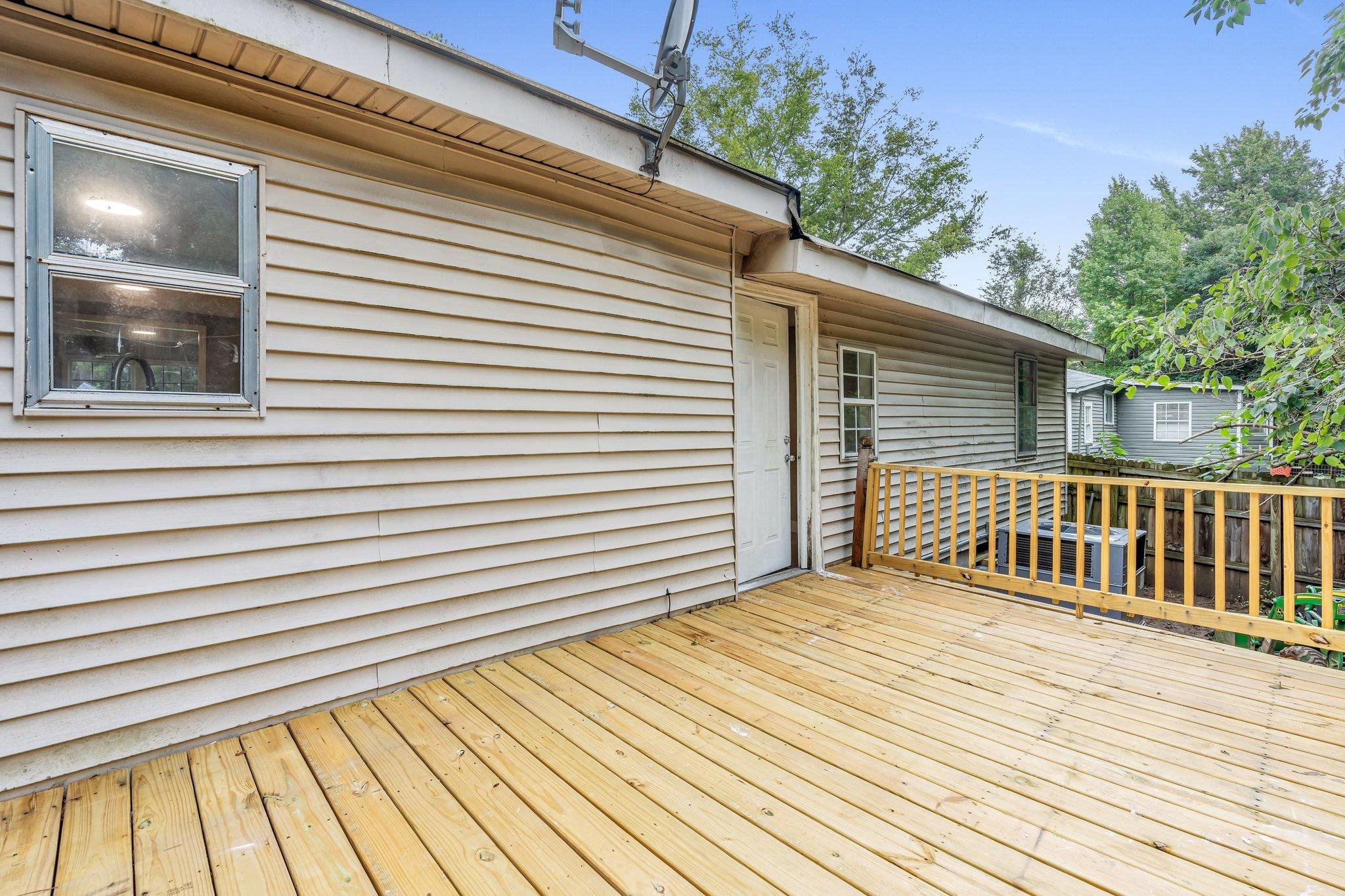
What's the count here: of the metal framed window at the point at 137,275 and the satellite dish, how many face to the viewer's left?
1

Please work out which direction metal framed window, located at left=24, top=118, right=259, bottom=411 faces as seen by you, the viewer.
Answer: facing the viewer and to the right of the viewer

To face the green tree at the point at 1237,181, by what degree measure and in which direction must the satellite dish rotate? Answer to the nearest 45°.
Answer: approximately 135° to its right

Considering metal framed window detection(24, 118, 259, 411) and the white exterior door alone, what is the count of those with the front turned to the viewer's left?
0

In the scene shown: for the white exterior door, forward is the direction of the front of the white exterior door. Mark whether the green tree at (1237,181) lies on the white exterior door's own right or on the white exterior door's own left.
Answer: on the white exterior door's own left

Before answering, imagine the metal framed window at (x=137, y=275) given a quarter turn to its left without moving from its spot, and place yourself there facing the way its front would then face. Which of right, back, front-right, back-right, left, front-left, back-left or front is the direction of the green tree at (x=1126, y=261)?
front-right

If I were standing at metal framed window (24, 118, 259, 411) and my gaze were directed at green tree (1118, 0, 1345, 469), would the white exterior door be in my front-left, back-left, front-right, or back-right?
front-left

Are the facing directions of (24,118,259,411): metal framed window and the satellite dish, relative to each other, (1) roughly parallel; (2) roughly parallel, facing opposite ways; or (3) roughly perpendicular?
roughly parallel, facing opposite ways

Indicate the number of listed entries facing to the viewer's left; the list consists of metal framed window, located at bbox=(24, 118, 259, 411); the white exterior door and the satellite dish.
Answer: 1

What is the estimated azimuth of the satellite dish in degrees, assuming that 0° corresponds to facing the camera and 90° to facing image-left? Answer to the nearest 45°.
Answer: approximately 90°

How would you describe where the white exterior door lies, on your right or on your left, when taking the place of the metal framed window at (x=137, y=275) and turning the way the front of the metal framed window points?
on your left

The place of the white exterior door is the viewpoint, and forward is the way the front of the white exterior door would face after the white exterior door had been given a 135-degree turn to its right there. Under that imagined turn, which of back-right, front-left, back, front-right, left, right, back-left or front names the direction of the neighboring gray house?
back-right

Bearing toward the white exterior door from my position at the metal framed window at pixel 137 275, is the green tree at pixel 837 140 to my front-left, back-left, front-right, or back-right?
front-left

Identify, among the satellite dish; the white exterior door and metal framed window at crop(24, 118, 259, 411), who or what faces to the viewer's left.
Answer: the satellite dish

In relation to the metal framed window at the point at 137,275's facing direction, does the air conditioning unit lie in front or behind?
in front

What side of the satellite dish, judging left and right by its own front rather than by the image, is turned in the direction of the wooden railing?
back

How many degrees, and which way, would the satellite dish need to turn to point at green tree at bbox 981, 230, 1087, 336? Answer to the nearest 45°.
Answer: approximately 135° to its right
